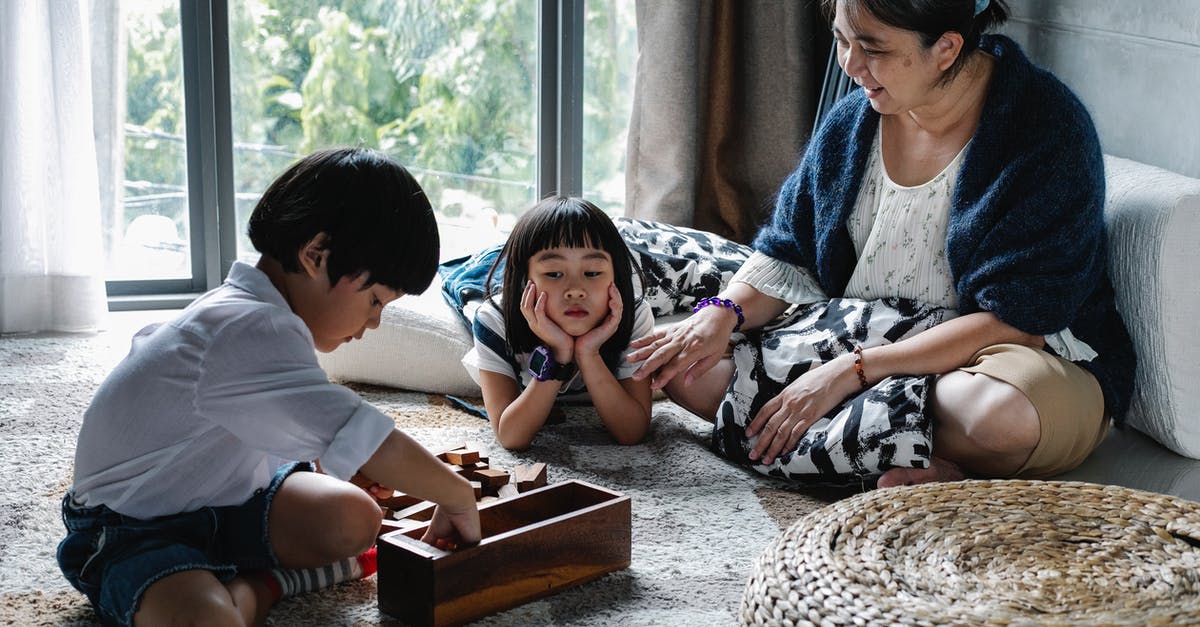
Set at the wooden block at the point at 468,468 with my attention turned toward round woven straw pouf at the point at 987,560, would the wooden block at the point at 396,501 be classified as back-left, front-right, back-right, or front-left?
back-right

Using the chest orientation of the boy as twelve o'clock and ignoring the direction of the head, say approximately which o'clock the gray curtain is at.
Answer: The gray curtain is roughly at 10 o'clock from the boy.

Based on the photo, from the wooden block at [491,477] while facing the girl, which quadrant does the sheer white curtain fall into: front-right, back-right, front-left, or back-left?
front-left

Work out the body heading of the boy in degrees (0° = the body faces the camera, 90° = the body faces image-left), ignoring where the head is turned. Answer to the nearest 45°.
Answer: approximately 270°

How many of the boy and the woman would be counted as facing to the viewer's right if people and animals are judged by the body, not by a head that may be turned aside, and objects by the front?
1

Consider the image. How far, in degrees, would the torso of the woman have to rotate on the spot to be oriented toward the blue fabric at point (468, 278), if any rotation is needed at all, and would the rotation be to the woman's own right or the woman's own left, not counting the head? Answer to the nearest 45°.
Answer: approximately 90° to the woman's own right

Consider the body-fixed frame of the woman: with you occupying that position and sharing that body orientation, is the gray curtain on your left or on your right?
on your right

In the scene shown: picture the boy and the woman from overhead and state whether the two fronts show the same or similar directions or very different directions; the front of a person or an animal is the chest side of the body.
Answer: very different directions

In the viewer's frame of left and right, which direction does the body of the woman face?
facing the viewer and to the left of the viewer
